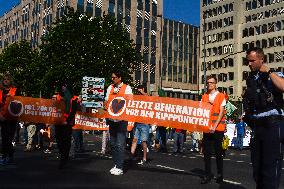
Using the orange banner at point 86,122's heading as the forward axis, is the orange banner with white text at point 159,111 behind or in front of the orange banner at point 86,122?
in front

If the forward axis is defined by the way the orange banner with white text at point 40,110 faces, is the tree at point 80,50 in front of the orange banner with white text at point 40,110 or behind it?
behind

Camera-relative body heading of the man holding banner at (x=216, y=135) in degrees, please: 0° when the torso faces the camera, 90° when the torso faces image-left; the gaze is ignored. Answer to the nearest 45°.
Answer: approximately 45°

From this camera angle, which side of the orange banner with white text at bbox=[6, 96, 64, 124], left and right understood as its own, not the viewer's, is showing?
front

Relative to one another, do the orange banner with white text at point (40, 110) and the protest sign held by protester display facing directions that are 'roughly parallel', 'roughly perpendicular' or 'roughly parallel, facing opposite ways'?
roughly parallel

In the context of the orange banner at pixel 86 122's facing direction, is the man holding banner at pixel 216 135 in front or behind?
in front

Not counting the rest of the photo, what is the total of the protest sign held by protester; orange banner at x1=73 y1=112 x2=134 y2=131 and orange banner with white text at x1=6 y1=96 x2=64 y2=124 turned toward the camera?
3

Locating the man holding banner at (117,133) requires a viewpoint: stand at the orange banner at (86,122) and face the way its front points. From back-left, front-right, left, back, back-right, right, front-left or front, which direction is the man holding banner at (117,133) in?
front

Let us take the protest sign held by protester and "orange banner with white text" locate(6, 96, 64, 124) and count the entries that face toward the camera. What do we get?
2

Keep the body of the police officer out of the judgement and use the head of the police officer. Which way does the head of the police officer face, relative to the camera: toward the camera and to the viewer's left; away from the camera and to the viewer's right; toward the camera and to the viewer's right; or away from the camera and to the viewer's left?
toward the camera and to the viewer's left

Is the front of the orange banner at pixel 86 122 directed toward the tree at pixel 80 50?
no

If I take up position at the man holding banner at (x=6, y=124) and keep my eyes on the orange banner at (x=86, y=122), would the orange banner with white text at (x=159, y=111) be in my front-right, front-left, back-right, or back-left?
front-right

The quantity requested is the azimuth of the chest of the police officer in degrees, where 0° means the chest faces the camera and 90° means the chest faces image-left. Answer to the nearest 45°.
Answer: approximately 45°

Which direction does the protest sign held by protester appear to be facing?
toward the camera

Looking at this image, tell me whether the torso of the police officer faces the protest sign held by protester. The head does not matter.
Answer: no

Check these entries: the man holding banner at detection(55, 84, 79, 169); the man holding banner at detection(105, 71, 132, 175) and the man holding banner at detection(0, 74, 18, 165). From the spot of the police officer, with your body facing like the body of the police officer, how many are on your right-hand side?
3
